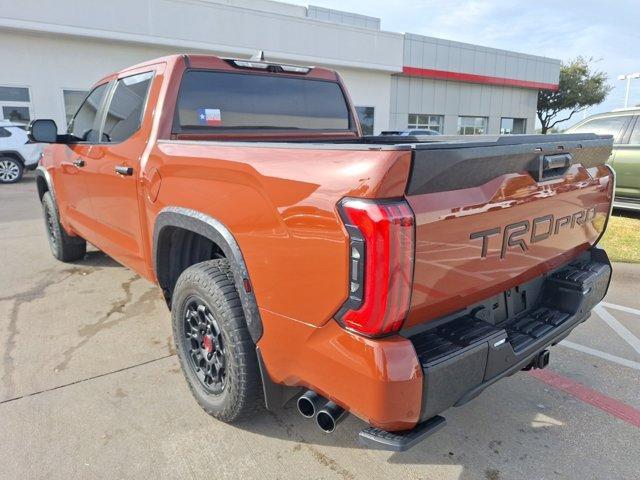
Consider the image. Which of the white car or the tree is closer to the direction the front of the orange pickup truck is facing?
the white car

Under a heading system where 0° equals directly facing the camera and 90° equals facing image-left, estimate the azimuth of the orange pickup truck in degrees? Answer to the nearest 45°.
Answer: approximately 135°

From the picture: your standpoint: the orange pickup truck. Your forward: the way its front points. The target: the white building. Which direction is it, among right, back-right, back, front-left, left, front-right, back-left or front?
front-right

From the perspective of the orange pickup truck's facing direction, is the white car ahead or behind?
ahead

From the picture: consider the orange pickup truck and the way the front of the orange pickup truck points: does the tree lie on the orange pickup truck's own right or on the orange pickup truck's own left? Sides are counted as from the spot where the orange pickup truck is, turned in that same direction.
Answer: on the orange pickup truck's own right
